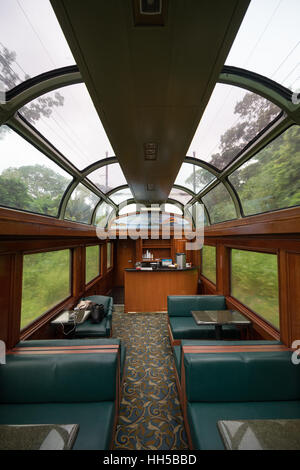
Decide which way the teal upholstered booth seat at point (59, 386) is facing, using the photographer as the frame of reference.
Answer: facing the viewer

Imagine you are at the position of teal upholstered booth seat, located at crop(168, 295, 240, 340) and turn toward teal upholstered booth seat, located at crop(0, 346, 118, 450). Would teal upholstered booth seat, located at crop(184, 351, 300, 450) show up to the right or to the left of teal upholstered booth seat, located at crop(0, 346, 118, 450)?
left

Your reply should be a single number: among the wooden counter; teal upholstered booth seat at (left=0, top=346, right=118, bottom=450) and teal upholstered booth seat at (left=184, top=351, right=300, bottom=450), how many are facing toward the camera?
3

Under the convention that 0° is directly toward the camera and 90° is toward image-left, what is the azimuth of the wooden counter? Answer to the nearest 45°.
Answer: approximately 0°

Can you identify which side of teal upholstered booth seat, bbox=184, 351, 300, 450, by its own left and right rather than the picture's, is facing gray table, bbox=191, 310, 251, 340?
back

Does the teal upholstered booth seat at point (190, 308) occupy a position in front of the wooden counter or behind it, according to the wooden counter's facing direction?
in front

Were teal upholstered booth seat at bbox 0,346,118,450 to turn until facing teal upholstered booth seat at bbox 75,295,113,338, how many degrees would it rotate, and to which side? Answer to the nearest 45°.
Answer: approximately 180°

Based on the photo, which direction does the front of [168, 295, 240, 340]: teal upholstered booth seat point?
toward the camera
